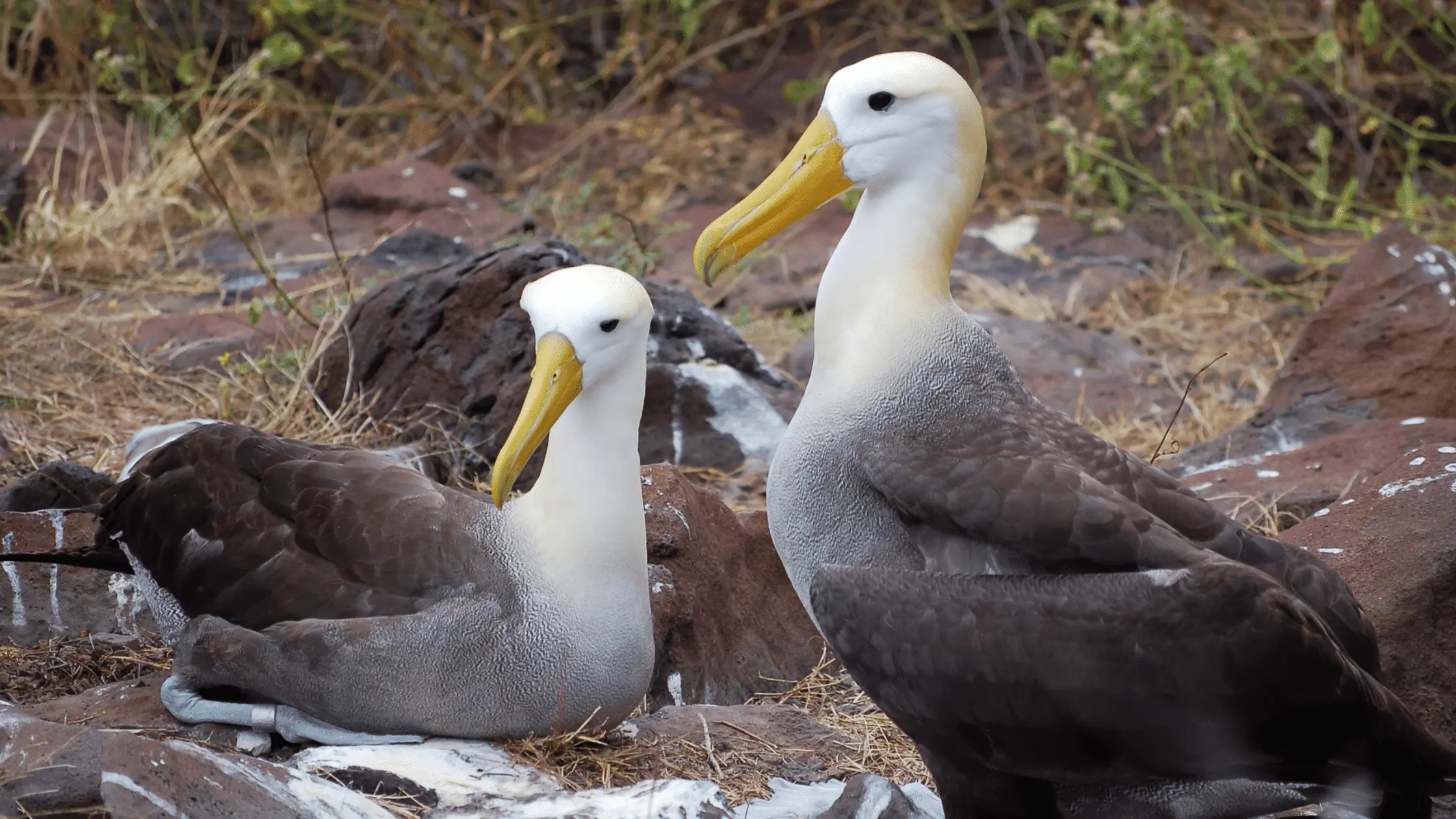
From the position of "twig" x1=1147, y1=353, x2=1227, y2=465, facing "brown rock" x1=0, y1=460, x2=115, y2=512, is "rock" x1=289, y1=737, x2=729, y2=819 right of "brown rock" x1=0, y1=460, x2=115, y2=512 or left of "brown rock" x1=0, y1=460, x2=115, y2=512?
left

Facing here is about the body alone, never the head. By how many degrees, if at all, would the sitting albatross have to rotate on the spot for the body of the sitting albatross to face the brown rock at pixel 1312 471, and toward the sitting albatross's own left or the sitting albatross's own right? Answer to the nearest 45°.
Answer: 0° — it already faces it

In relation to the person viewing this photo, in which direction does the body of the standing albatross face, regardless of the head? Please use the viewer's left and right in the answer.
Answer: facing to the left of the viewer

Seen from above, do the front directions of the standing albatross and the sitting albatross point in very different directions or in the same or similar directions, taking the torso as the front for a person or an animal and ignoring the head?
very different directions

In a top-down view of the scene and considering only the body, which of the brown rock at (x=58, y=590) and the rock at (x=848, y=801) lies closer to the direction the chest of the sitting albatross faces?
the rock

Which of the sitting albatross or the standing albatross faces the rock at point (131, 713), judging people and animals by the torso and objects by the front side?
the standing albatross

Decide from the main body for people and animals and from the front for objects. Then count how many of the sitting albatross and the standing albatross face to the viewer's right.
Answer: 1

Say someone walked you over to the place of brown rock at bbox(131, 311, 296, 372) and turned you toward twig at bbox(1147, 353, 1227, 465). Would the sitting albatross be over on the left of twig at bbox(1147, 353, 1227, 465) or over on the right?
right

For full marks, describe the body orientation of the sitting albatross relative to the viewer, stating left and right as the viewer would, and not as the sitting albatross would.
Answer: facing to the right of the viewer

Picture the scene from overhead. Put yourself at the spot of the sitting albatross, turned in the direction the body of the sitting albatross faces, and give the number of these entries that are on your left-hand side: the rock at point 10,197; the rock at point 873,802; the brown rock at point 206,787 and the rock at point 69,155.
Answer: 2

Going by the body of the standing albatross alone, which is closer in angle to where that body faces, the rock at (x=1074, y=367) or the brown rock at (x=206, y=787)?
the brown rock
